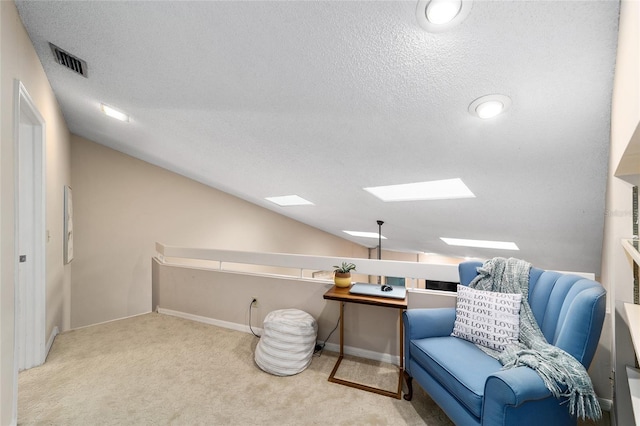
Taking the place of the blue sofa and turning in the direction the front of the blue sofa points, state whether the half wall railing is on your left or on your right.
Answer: on your right

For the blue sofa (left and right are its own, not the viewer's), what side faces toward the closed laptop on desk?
right

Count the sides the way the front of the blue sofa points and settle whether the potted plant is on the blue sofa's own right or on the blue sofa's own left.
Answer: on the blue sofa's own right

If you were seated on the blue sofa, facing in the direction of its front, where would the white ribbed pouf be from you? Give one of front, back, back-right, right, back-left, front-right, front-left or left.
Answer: front-right
